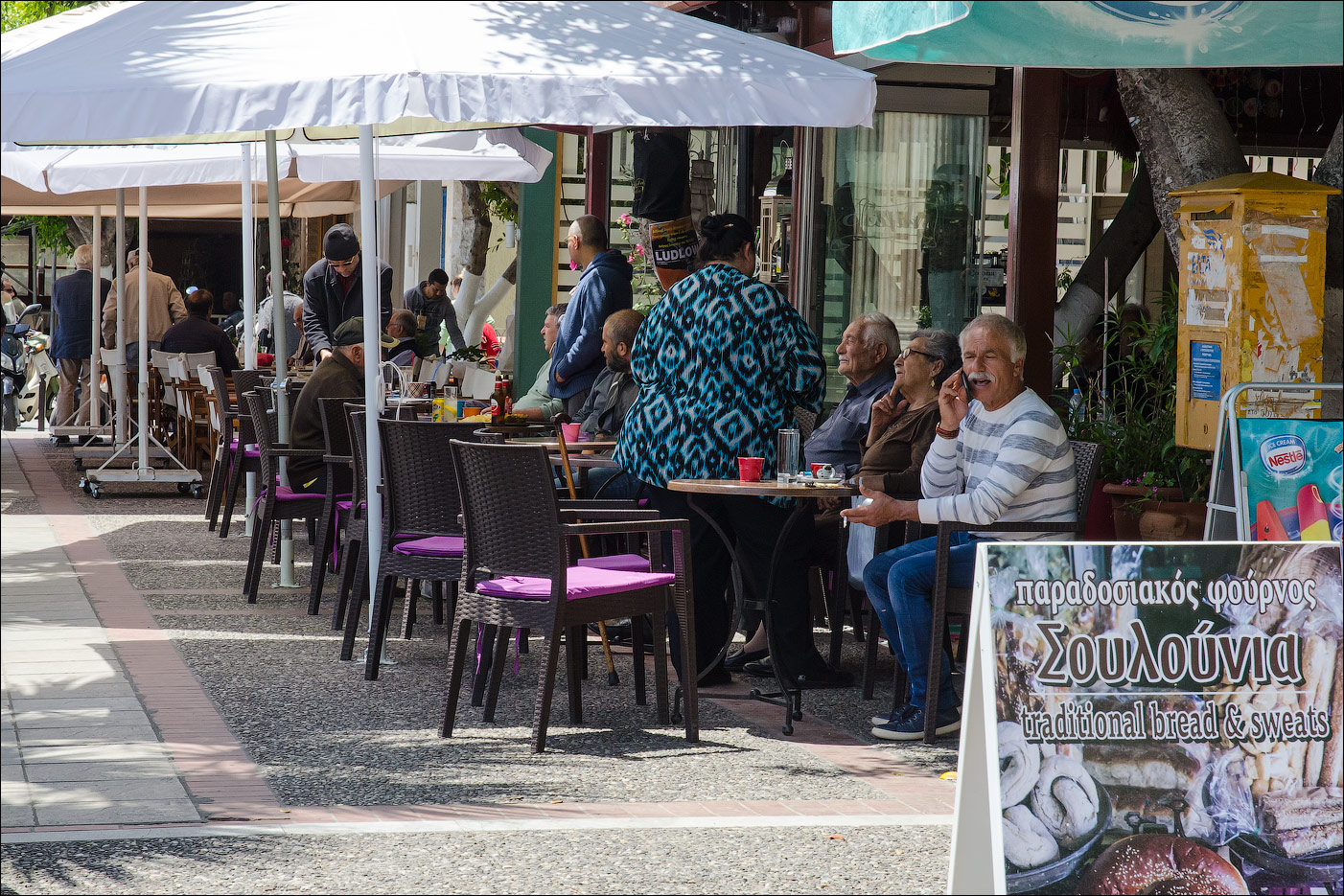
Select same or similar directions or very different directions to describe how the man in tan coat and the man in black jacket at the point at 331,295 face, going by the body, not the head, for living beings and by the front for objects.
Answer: very different directions

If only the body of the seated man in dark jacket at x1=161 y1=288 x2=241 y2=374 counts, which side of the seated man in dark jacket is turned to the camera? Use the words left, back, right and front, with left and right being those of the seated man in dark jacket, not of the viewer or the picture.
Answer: back

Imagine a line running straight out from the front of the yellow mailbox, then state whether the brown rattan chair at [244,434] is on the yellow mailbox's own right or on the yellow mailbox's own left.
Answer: on the yellow mailbox's own right

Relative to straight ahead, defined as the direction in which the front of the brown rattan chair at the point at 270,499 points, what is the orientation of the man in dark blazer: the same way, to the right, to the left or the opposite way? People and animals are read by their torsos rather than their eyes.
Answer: to the left

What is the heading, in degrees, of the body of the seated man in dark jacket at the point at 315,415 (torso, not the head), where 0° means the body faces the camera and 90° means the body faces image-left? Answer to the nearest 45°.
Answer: approximately 270°

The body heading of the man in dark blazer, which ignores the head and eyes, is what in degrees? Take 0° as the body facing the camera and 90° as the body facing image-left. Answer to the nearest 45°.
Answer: approximately 180°

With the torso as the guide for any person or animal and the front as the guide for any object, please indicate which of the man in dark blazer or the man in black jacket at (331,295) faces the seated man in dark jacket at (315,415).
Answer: the man in black jacket

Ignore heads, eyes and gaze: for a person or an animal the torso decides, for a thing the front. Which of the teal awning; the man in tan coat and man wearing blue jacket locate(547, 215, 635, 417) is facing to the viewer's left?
the man wearing blue jacket

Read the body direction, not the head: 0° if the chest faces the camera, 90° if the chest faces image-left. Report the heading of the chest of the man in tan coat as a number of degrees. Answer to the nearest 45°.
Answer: approximately 180°

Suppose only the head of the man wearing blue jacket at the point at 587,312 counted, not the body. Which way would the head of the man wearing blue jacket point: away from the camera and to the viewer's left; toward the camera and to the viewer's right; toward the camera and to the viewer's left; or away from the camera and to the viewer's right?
away from the camera and to the viewer's left

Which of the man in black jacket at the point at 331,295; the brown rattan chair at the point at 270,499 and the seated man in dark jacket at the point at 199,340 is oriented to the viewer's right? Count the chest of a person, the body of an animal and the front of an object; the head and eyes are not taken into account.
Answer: the brown rattan chair
